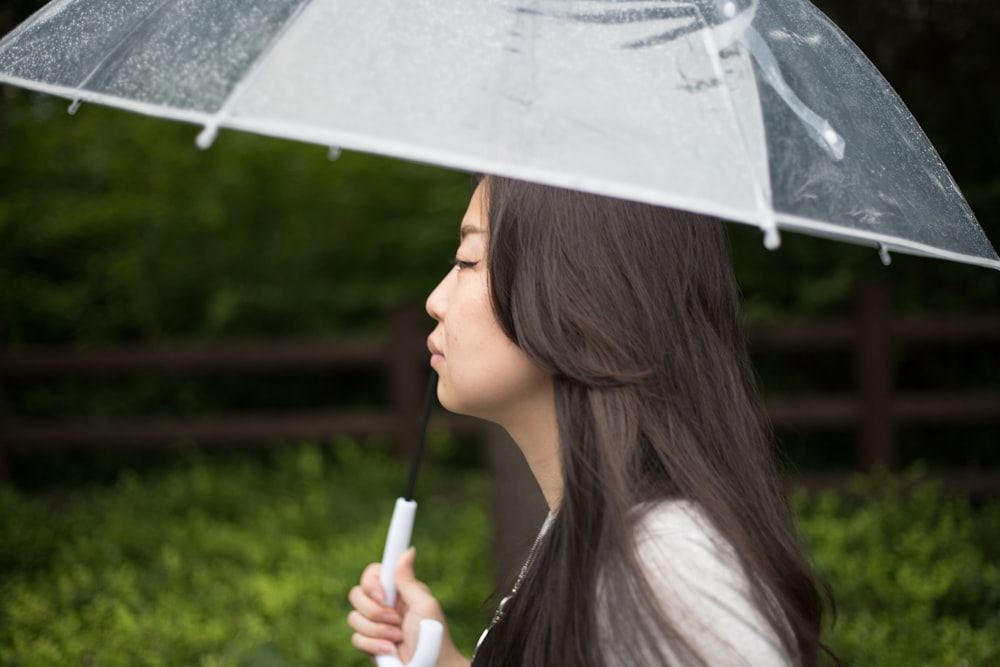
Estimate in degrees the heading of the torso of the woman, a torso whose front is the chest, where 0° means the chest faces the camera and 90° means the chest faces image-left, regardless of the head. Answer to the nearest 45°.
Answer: approximately 90°

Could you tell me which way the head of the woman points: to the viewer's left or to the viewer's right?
to the viewer's left

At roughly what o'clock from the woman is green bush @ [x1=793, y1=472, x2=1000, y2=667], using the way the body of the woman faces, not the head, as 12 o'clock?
The green bush is roughly at 4 o'clock from the woman.

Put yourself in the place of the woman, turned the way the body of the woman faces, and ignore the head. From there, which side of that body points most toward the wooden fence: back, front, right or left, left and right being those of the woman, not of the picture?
right
